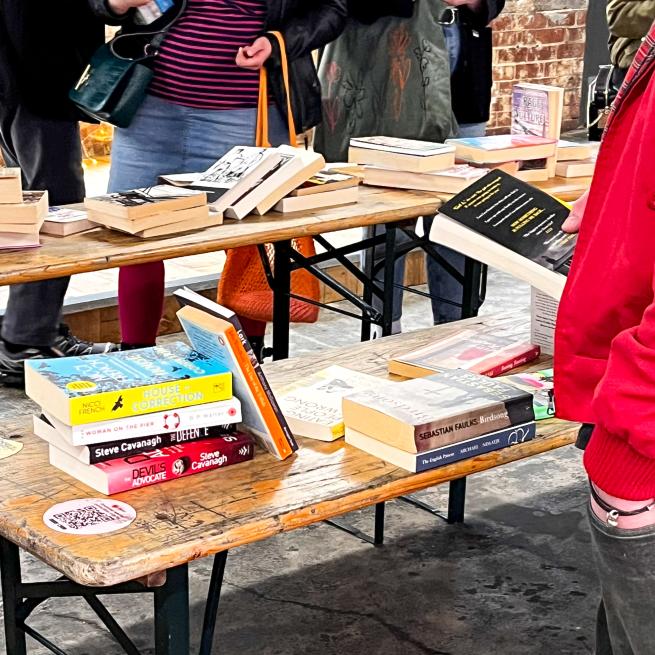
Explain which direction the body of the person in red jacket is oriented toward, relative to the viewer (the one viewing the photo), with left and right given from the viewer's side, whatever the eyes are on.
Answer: facing to the left of the viewer

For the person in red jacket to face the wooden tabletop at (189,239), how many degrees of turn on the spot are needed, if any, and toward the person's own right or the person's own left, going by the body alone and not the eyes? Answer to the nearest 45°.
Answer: approximately 45° to the person's own right

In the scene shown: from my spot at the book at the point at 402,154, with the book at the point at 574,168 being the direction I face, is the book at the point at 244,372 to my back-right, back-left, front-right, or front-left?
back-right

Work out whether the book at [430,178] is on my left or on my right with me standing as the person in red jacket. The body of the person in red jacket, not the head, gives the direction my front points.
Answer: on my right

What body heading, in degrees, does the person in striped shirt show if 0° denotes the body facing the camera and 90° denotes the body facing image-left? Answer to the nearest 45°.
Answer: approximately 45°

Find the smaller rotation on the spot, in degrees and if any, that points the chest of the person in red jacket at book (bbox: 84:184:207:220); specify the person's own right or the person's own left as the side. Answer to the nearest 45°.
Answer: approximately 45° to the person's own right
